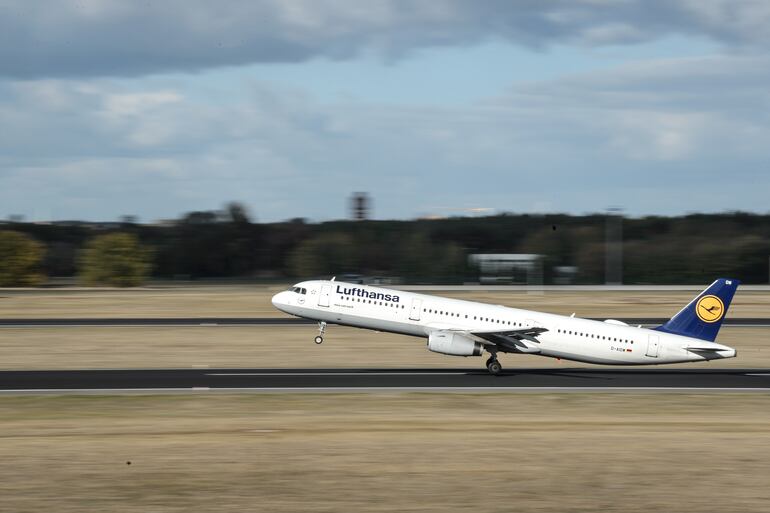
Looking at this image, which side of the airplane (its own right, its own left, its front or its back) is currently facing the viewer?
left
